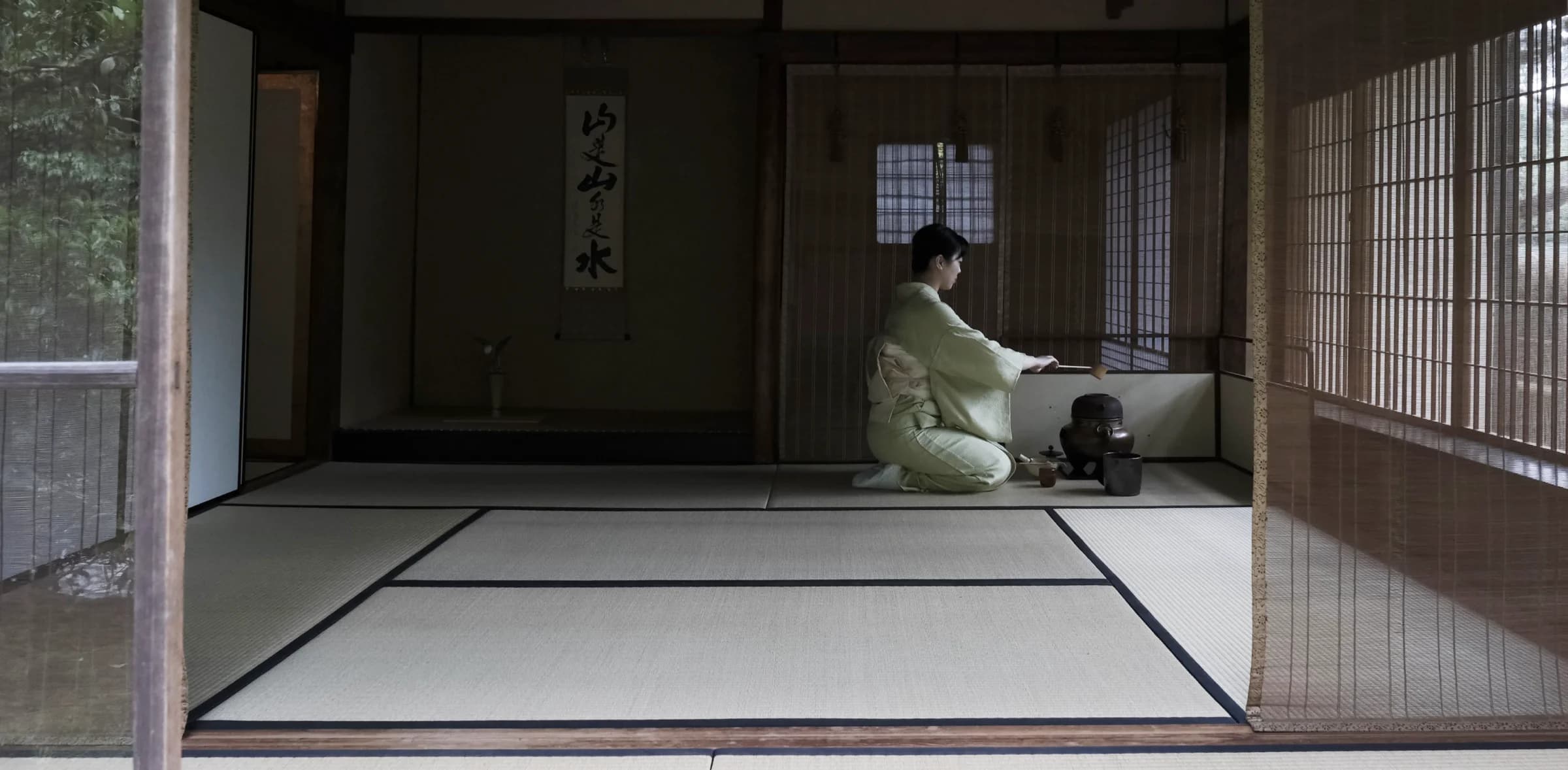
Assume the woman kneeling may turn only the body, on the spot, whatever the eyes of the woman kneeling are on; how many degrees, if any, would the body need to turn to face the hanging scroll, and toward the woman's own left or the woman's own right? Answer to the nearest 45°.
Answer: approximately 135° to the woman's own left

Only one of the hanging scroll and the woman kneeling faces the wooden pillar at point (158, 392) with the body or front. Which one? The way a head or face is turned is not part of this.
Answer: the hanging scroll

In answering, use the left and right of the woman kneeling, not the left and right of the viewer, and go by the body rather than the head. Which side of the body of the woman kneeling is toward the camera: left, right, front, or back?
right

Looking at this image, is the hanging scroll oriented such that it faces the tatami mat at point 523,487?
yes

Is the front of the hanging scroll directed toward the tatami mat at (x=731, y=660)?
yes

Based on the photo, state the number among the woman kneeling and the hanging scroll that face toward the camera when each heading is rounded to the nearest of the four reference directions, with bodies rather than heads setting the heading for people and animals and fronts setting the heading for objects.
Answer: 1

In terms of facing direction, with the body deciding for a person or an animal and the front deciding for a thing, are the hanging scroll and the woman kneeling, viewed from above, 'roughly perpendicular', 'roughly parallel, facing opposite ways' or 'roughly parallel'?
roughly perpendicular

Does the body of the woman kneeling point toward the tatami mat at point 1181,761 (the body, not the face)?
no

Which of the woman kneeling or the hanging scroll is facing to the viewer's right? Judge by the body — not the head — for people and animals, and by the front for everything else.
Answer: the woman kneeling

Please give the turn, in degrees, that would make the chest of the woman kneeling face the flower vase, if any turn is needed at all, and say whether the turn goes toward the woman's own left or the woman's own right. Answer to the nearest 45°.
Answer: approximately 135° to the woman's own left

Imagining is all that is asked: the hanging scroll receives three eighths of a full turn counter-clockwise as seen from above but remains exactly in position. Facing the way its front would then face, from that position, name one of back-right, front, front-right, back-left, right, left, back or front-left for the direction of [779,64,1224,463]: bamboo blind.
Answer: right

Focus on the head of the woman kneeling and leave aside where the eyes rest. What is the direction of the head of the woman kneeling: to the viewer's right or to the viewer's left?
to the viewer's right

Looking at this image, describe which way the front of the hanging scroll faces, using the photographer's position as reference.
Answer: facing the viewer
